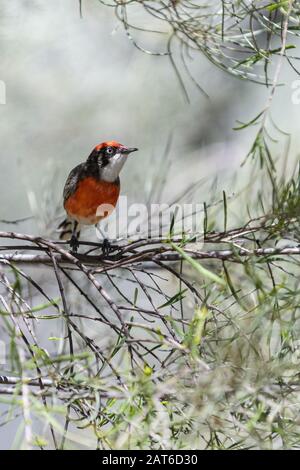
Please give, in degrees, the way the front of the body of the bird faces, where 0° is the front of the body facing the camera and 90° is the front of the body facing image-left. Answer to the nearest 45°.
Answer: approximately 315°
